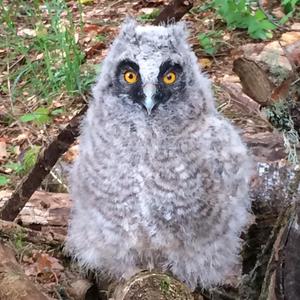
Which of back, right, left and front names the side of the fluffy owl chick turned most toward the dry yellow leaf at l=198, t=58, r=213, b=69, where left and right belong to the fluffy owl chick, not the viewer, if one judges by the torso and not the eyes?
back

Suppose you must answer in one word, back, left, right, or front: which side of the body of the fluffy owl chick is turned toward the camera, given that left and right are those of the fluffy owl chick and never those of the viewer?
front

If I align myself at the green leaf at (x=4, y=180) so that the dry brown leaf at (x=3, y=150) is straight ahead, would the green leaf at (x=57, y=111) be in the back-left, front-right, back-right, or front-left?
front-right

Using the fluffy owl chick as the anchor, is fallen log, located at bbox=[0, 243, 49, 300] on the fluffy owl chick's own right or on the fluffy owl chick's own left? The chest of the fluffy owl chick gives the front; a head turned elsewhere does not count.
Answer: on the fluffy owl chick's own right

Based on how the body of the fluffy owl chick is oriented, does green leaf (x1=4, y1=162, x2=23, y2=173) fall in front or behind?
behind

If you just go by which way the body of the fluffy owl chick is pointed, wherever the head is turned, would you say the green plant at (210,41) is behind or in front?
behind

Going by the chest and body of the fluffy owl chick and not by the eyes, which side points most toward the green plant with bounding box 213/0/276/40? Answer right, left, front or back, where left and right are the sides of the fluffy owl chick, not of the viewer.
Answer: back

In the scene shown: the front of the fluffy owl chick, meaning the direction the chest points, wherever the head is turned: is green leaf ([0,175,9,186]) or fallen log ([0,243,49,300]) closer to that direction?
the fallen log

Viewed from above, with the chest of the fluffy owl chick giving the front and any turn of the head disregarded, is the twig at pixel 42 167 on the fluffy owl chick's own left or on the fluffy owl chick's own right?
on the fluffy owl chick's own right

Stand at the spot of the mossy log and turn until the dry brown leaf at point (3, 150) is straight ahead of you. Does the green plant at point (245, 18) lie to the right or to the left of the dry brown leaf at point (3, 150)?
right
